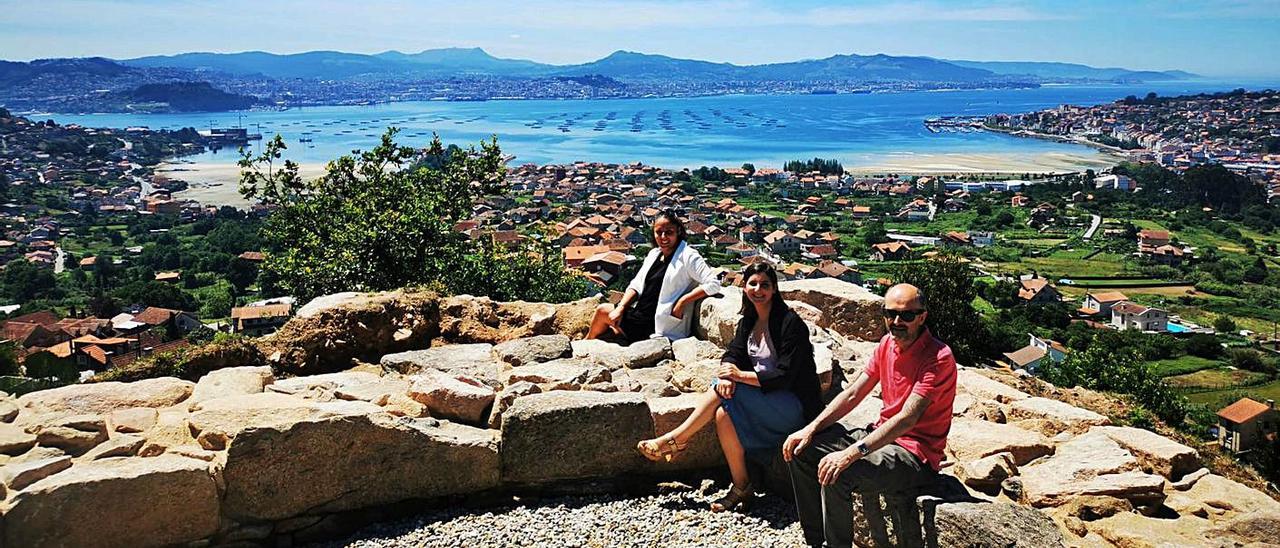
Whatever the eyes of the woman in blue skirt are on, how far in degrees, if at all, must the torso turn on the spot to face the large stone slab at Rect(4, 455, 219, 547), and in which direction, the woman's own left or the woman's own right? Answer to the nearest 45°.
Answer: approximately 45° to the woman's own right

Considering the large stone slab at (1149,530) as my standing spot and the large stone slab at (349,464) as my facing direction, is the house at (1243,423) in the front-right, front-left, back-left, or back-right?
back-right

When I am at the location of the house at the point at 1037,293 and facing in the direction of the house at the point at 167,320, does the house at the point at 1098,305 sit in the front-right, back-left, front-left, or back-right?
back-left

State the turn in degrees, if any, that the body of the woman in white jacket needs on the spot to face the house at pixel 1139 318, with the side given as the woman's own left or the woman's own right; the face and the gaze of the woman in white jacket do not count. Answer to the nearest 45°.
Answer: approximately 180°

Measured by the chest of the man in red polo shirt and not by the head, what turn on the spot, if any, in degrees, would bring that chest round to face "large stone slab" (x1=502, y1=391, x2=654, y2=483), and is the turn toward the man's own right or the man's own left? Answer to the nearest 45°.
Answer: approximately 45° to the man's own right

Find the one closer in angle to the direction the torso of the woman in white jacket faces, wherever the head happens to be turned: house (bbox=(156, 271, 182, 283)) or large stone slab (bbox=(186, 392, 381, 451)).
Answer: the large stone slab

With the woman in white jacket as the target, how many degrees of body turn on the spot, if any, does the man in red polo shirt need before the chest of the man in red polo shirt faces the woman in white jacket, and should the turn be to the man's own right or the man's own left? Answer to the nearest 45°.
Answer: approximately 90° to the man's own right

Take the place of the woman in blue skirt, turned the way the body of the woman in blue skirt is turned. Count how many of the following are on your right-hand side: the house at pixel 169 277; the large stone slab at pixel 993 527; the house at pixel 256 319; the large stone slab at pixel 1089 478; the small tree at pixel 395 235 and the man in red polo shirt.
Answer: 3

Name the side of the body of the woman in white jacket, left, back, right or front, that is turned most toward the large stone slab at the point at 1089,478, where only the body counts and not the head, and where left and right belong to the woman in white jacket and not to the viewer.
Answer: left

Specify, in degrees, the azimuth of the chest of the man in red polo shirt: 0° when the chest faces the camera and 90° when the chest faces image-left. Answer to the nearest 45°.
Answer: approximately 45°

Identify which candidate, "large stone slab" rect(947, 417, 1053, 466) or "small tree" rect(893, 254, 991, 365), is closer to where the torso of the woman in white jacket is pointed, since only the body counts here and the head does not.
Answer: the large stone slab

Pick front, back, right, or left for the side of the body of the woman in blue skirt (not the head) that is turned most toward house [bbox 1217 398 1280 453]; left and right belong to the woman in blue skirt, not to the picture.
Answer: back

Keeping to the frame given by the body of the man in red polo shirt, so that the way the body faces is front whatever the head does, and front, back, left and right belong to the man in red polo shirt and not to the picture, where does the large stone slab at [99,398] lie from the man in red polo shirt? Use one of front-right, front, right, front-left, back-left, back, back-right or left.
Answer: front-right
